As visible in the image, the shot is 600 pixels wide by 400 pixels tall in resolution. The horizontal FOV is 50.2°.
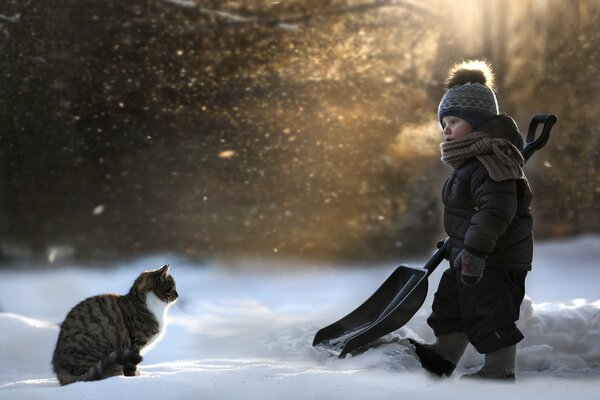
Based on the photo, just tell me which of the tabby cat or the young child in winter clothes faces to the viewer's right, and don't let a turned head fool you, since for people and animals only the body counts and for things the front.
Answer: the tabby cat

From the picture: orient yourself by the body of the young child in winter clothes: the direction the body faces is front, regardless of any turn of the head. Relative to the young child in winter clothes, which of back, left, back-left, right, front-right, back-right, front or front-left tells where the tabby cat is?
front

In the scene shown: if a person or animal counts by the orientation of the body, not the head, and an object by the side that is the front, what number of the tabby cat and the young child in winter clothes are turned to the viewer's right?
1

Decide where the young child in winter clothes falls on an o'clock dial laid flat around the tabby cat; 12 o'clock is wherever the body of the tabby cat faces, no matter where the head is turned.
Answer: The young child in winter clothes is roughly at 1 o'clock from the tabby cat.

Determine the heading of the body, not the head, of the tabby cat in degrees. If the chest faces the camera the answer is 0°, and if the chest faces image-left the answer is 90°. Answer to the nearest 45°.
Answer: approximately 270°

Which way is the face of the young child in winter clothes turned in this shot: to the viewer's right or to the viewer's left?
to the viewer's left

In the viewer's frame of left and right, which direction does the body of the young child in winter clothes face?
facing to the left of the viewer
